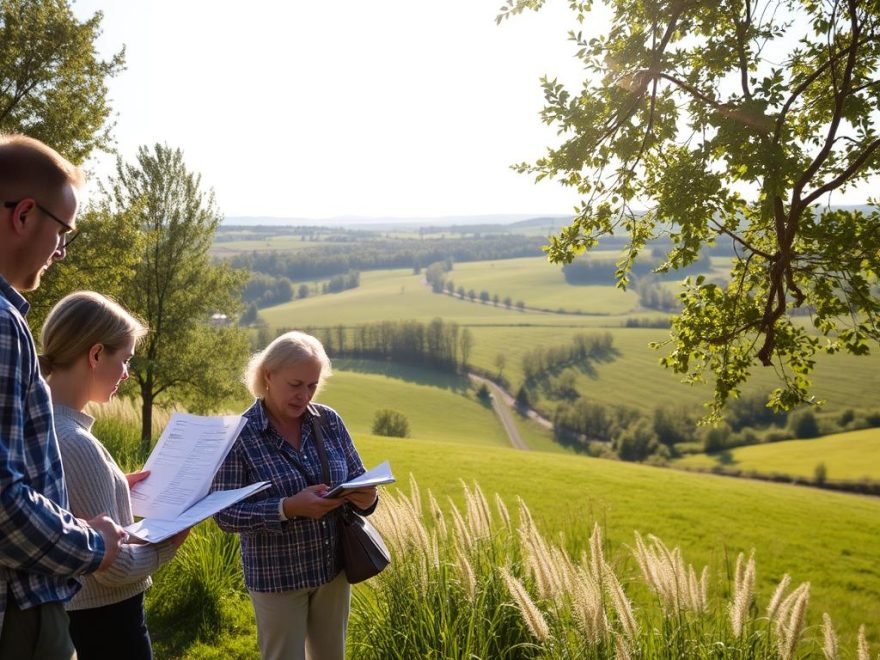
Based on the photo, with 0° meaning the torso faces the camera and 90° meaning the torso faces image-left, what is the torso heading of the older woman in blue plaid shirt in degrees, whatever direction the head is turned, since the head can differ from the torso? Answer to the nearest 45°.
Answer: approximately 315°

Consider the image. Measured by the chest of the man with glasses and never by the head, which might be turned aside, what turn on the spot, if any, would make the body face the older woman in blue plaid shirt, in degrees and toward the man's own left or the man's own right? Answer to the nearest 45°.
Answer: approximately 45° to the man's own left

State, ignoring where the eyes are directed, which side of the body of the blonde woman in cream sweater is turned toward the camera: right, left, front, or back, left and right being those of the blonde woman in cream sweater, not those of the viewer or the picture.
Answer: right

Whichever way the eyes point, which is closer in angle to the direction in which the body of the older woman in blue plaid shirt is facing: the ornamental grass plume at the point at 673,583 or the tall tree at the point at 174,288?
the ornamental grass plume

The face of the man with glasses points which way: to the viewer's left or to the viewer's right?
to the viewer's right

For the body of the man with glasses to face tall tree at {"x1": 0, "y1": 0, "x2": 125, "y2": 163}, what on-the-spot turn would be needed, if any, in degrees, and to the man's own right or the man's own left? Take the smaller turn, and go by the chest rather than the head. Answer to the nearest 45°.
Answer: approximately 90° to the man's own left

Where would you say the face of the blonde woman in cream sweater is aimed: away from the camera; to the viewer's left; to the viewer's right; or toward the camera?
to the viewer's right

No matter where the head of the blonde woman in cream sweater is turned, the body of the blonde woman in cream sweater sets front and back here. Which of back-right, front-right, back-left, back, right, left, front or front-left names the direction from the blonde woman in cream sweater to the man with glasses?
right

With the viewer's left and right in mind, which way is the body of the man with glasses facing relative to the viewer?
facing to the right of the viewer

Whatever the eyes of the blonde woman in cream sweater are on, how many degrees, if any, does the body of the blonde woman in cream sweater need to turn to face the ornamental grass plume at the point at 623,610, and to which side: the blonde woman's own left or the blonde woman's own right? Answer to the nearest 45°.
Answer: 0° — they already face it

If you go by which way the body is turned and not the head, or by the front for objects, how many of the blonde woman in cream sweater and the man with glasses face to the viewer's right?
2
